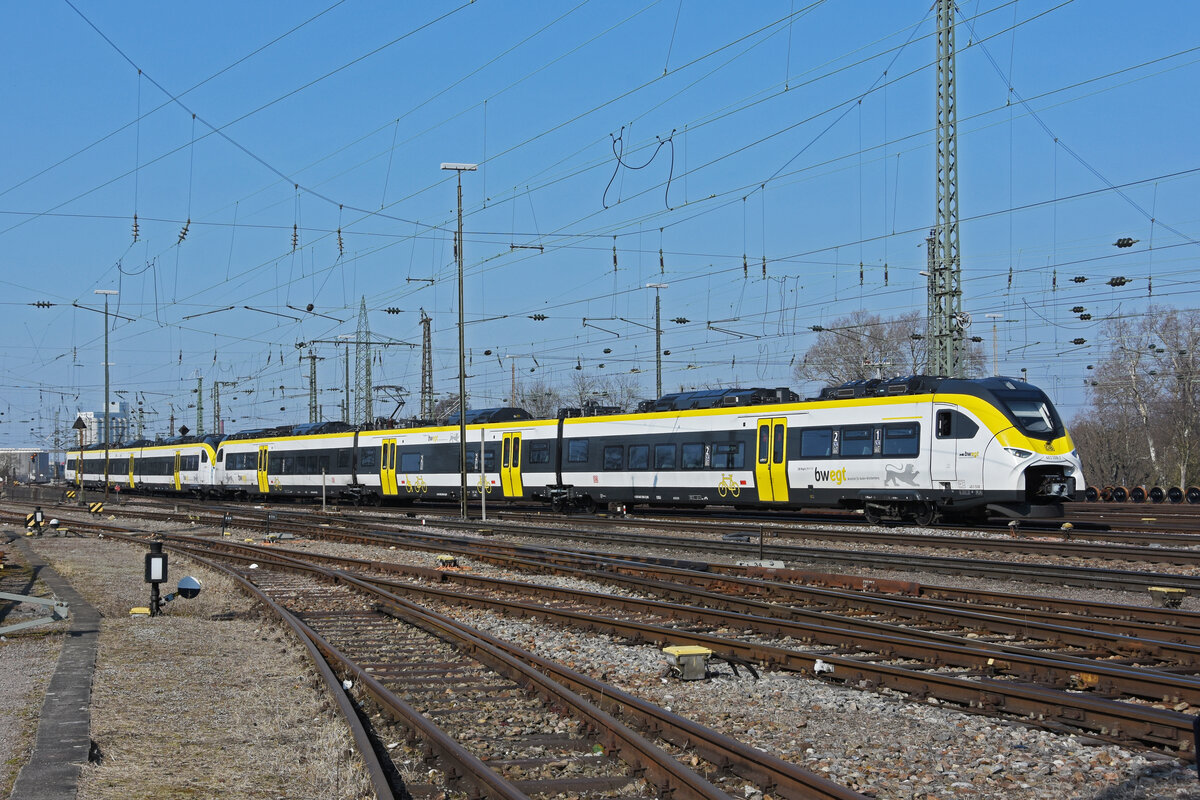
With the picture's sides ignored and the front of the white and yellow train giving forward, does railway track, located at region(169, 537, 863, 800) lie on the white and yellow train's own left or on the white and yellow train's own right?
on the white and yellow train's own right

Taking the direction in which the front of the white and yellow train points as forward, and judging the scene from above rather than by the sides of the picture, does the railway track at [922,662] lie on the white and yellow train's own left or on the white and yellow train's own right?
on the white and yellow train's own right

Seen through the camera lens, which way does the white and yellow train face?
facing the viewer and to the right of the viewer

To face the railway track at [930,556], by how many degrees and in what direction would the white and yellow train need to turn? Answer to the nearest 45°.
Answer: approximately 45° to its right

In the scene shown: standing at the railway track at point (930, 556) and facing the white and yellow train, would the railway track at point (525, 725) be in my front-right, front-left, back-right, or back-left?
back-left
